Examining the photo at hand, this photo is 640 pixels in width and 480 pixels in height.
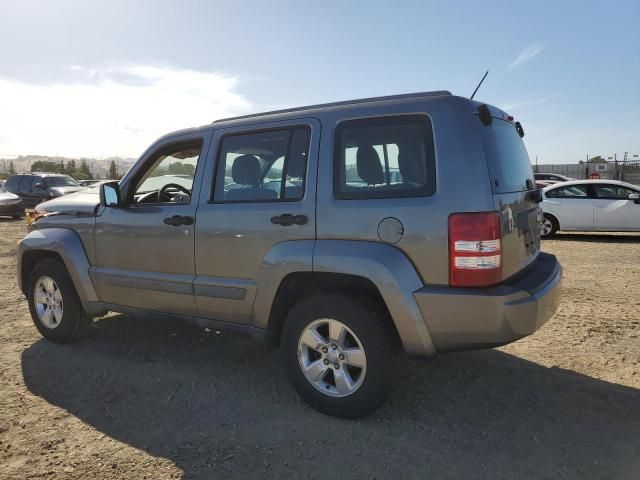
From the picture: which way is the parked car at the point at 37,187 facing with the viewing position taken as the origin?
facing the viewer and to the right of the viewer

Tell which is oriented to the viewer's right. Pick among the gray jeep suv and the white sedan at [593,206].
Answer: the white sedan

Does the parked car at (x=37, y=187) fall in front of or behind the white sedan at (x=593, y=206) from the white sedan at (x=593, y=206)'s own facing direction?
behind

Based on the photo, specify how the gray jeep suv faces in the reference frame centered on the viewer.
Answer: facing away from the viewer and to the left of the viewer

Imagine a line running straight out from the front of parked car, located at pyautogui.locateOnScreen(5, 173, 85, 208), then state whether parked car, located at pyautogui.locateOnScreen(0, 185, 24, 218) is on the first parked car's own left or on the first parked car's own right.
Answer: on the first parked car's own right

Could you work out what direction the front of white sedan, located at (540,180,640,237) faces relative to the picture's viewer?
facing to the right of the viewer

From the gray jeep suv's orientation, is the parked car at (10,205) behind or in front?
in front

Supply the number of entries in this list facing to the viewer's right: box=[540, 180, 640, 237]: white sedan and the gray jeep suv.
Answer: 1

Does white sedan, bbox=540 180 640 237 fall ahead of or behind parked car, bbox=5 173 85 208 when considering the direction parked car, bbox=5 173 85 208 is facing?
ahead

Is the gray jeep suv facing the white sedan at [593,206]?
no

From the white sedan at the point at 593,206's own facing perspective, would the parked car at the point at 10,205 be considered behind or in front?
behind

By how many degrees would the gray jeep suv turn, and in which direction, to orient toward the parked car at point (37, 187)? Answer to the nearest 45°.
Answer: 0° — it already faces it

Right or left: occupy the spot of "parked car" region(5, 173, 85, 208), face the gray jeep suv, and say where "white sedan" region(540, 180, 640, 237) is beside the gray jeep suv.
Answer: left

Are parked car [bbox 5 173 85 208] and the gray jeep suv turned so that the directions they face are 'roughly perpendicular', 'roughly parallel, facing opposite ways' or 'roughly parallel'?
roughly parallel, facing opposite ways

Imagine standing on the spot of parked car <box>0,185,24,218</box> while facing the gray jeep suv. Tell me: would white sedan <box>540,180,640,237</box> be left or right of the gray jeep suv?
left

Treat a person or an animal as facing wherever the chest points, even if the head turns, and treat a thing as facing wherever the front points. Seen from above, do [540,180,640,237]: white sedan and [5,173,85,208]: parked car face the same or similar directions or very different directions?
same or similar directions
